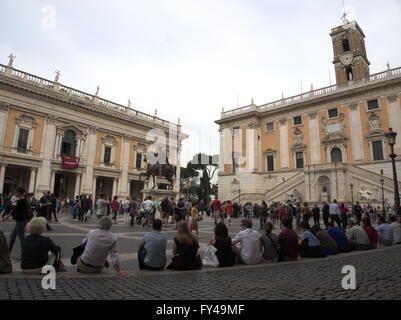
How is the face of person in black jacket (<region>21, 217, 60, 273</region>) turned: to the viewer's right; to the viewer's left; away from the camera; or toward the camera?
away from the camera

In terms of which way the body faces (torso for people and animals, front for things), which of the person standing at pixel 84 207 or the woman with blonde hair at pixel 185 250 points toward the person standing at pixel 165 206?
the woman with blonde hair

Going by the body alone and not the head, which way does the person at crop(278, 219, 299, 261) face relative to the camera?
away from the camera

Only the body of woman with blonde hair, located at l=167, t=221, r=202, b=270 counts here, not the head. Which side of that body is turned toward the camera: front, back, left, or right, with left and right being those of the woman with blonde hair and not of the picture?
back

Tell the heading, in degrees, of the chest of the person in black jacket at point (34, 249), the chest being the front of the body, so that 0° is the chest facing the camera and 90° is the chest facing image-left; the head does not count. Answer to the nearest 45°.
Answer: approximately 225°

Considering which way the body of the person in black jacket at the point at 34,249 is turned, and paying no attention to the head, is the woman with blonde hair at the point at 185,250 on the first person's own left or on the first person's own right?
on the first person's own right

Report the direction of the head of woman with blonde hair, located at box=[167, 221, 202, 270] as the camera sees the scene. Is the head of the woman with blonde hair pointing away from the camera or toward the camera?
away from the camera

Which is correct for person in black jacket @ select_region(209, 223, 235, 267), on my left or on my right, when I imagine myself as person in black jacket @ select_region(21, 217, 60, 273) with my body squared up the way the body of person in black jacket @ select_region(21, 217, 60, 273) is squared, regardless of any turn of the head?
on my right
